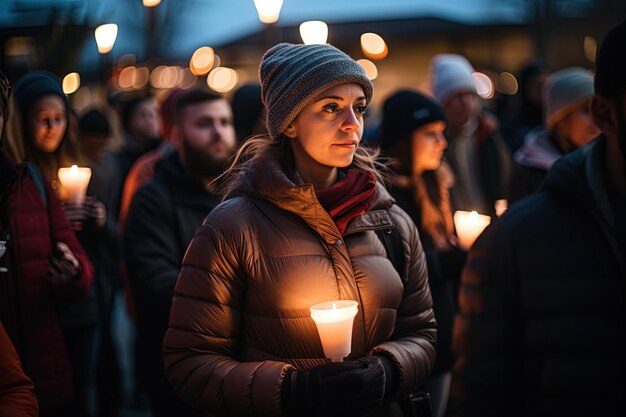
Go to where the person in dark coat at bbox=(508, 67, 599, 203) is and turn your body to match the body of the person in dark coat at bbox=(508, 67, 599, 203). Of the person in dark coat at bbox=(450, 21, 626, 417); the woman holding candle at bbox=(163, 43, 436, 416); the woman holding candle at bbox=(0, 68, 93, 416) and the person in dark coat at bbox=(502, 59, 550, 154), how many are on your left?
1

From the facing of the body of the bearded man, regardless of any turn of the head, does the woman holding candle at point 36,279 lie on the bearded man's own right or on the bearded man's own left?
on the bearded man's own right

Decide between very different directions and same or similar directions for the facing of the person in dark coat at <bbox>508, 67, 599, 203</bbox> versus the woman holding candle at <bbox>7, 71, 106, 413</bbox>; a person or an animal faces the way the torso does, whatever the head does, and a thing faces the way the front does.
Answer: same or similar directions

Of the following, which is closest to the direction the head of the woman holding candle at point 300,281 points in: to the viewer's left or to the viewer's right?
to the viewer's right

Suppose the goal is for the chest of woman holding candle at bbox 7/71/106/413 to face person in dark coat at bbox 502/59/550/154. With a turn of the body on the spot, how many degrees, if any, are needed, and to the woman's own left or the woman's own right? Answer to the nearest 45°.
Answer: approximately 90° to the woman's own left

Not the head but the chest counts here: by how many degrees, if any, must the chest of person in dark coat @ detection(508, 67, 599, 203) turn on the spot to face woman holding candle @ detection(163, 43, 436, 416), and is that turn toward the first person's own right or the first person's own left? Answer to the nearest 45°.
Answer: approximately 90° to the first person's own right

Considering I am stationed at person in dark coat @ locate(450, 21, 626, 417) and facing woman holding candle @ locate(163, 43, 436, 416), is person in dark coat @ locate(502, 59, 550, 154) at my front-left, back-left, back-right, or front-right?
front-right

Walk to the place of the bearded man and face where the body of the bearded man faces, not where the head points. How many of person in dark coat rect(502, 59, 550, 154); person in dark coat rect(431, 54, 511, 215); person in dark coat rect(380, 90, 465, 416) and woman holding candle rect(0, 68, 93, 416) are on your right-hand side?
1

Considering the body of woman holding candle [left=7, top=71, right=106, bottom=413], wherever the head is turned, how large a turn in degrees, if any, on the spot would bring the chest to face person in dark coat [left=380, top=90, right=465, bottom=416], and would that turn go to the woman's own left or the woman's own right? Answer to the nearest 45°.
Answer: approximately 45° to the woman's own left
